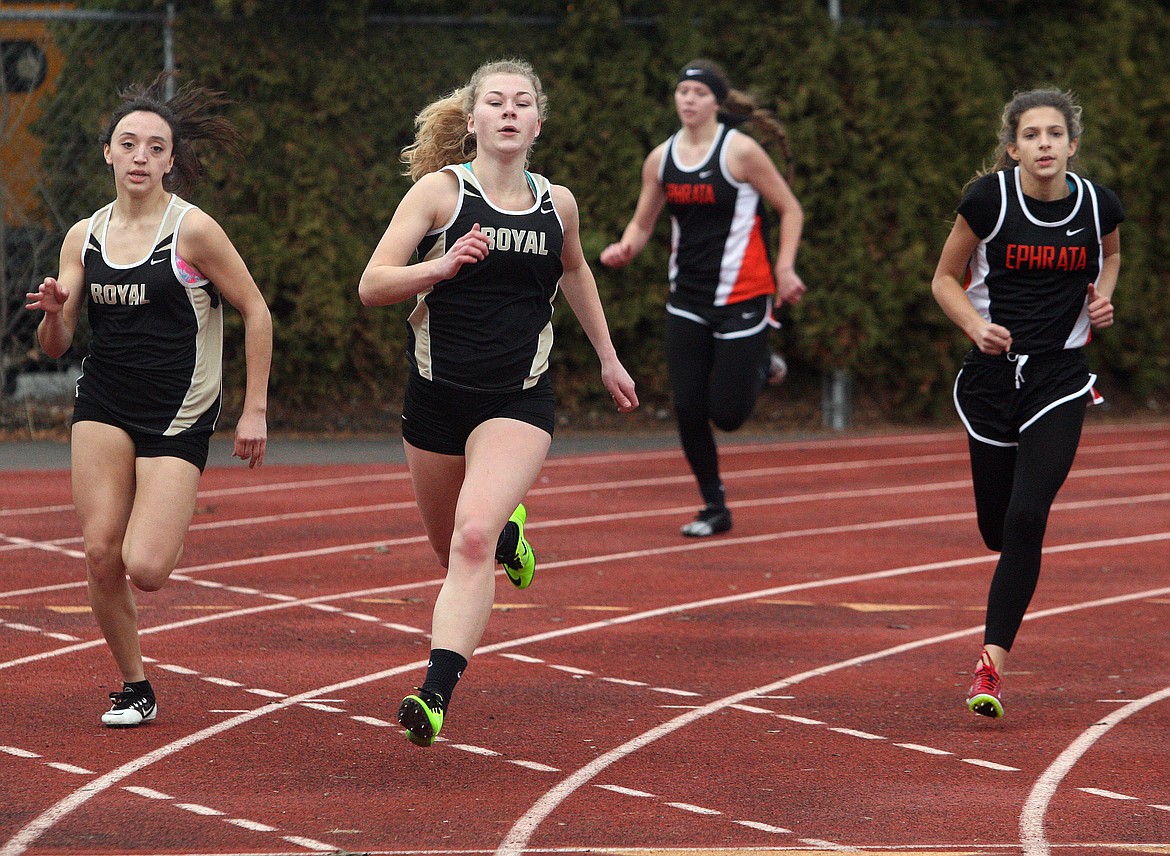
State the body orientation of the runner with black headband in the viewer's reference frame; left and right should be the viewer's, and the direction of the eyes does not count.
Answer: facing the viewer and to the left of the viewer

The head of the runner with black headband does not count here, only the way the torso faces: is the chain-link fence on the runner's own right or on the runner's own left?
on the runner's own right
